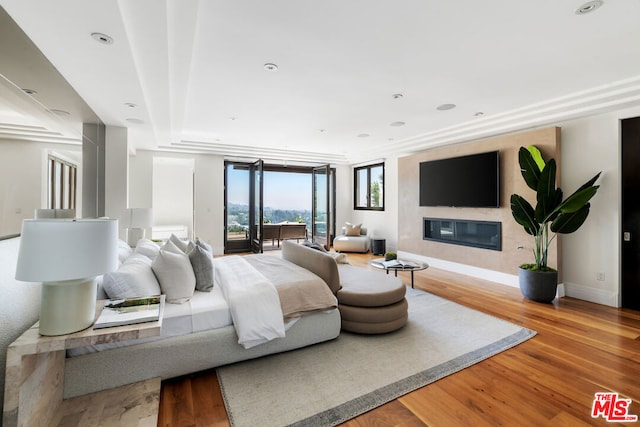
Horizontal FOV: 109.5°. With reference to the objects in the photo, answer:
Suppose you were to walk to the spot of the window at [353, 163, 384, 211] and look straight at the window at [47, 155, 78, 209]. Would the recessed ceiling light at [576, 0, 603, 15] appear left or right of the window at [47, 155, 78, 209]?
left

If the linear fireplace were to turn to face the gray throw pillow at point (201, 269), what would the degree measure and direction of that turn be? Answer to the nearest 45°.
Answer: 0° — it already faces it

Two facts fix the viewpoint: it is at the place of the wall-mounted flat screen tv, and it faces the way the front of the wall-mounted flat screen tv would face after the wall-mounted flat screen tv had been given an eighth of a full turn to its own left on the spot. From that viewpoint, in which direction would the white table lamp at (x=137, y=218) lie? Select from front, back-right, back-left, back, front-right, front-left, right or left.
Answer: front-right

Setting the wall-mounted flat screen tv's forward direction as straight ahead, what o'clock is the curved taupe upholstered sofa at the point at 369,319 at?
The curved taupe upholstered sofa is roughly at 11 o'clock from the wall-mounted flat screen tv.

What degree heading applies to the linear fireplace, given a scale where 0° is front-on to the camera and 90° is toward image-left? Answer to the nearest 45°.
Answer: approximately 45°

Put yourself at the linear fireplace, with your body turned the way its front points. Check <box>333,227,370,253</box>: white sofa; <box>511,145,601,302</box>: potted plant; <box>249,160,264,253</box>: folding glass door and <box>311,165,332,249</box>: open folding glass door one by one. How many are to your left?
1

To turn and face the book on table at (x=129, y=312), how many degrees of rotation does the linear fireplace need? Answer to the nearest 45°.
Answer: approximately 45° to its left

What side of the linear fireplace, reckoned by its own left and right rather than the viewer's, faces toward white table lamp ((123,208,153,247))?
front

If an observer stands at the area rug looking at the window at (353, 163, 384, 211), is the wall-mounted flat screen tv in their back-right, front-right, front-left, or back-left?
front-right

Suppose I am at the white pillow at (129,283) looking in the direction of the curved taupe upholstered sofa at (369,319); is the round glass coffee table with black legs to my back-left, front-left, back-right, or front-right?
front-left

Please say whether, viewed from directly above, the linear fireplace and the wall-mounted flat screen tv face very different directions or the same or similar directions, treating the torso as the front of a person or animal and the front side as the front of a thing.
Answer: same or similar directions

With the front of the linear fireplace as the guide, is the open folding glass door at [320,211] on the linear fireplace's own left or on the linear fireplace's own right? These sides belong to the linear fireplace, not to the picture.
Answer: on the linear fireplace's own right

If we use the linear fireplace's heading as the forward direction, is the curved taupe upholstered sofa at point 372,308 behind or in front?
in front

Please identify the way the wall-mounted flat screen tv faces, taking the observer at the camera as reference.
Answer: facing the viewer and to the left of the viewer

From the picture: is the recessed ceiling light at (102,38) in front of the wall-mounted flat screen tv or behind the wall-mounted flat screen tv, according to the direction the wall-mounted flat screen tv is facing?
in front

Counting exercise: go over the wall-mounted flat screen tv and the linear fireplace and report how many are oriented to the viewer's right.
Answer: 0
